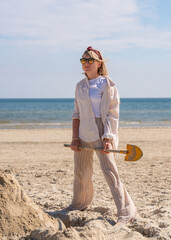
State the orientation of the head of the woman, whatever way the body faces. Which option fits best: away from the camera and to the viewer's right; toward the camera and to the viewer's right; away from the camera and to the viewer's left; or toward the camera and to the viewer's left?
toward the camera and to the viewer's left

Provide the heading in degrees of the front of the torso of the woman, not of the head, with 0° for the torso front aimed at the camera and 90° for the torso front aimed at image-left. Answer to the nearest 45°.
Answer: approximately 45°

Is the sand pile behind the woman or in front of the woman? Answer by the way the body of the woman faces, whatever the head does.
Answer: in front
